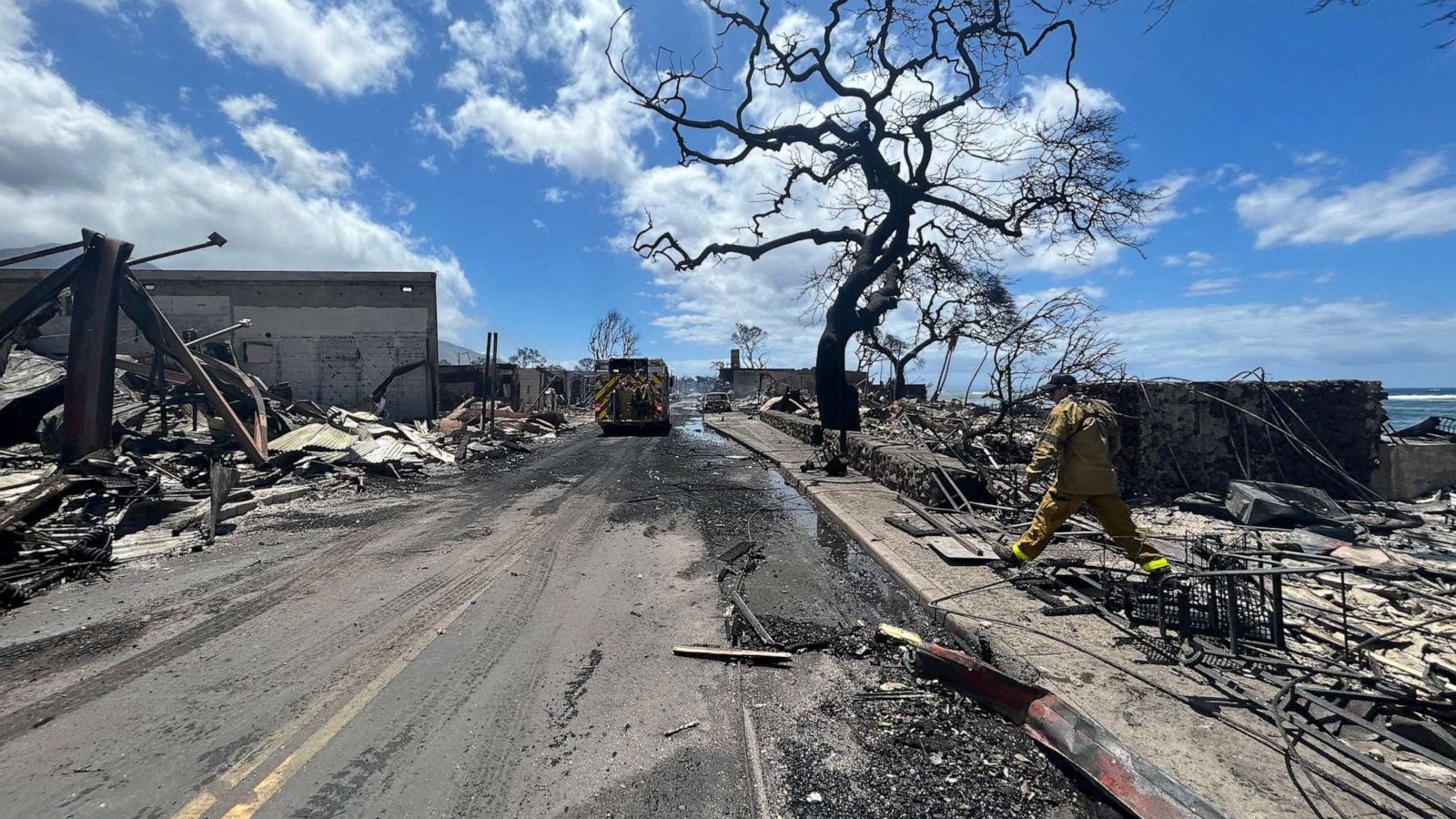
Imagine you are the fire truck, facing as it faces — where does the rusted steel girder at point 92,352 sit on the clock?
The rusted steel girder is roughly at 7 o'clock from the fire truck.

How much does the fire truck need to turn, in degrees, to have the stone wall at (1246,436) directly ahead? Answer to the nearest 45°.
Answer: approximately 135° to its right

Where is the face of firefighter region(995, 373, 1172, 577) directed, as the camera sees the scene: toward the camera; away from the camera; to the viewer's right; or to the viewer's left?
to the viewer's left

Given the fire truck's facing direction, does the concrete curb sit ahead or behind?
behind

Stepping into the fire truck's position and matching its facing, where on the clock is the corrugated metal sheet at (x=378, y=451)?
The corrugated metal sheet is roughly at 7 o'clock from the fire truck.

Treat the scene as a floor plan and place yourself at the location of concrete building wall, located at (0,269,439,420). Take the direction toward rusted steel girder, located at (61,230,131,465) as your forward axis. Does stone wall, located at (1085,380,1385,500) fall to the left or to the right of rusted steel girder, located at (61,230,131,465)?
left

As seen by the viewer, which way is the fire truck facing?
away from the camera

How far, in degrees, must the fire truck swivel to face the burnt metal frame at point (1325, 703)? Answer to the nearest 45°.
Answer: approximately 180°

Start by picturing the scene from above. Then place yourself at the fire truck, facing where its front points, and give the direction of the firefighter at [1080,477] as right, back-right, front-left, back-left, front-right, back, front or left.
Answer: back

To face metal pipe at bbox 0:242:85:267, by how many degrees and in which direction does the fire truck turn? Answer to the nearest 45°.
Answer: approximately 135° to its left

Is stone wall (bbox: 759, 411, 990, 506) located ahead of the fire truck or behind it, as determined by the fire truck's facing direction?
behind

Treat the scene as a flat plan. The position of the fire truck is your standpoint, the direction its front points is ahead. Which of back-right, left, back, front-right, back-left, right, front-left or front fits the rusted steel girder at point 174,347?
back-left
